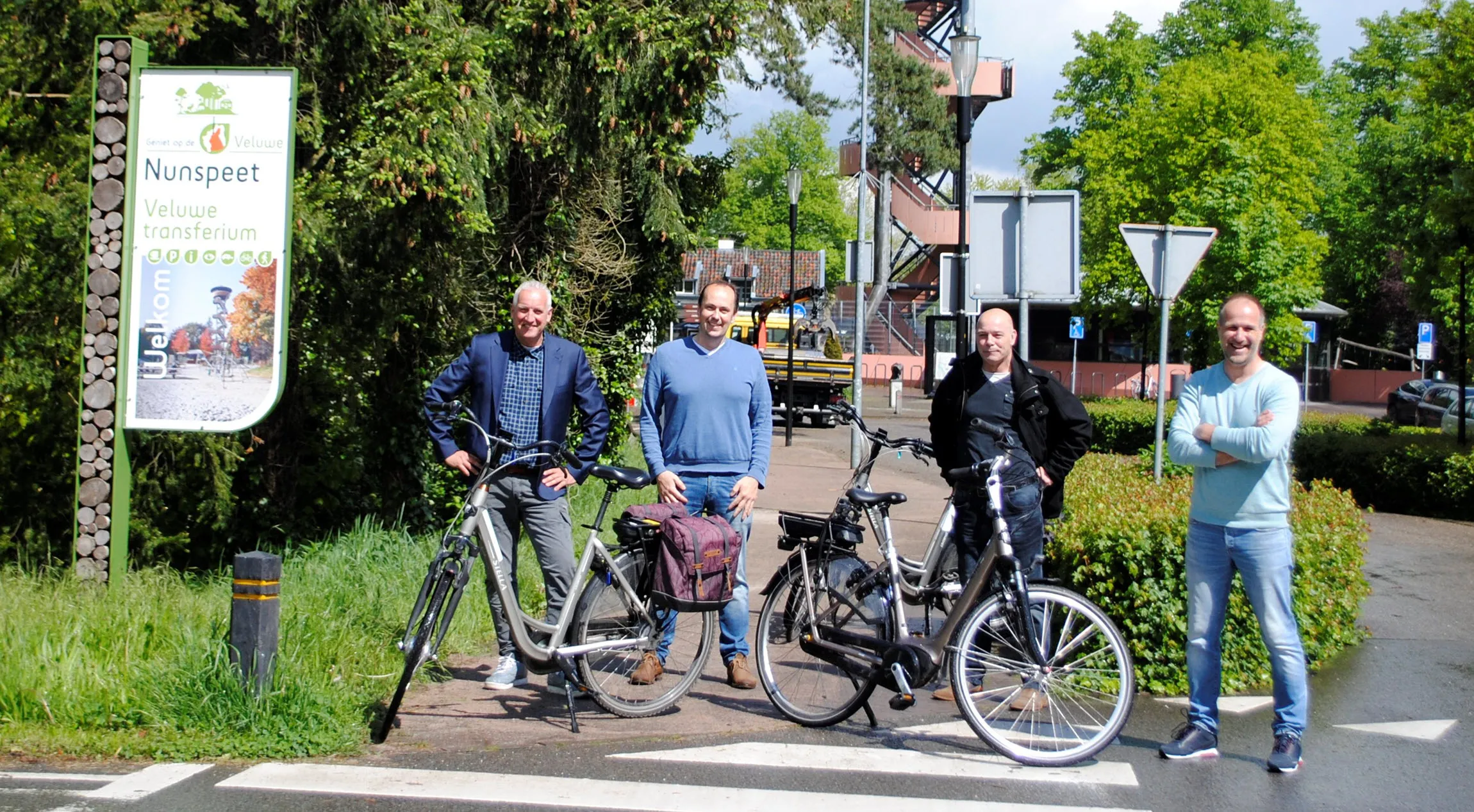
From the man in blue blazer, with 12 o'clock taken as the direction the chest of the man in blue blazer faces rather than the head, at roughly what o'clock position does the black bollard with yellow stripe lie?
The black bollard with yellow stripe is roughly at 2 o'clock from the man in blue blazer.

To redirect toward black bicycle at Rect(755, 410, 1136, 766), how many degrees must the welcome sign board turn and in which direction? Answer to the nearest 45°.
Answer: approximately 45° to its left

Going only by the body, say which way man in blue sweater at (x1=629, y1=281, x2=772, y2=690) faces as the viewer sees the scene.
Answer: toward the camera

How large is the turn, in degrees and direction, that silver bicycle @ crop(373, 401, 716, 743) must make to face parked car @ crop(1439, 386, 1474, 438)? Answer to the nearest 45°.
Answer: approximately 180°

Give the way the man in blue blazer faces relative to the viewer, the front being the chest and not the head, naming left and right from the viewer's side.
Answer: facing the viewer

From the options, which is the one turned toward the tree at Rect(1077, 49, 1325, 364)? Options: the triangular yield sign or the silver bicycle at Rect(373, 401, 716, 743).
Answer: the triangular yield sign

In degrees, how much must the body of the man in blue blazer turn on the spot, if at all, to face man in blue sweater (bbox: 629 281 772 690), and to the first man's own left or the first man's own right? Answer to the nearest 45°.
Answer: approximately 90° to the first man's own left

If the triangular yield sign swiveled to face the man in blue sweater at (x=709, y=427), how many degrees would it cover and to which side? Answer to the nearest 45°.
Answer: approximately 135° to its left

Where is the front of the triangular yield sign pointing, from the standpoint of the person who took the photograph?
facing away from the viewer

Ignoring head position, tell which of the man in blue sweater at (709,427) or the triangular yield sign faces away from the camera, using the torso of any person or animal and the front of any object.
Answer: the triangular yield sign

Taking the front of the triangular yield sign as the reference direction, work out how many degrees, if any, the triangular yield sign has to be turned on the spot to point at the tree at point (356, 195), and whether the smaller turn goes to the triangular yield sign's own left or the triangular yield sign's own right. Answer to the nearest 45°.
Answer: approximately 135° to the triangular yield sign's own left

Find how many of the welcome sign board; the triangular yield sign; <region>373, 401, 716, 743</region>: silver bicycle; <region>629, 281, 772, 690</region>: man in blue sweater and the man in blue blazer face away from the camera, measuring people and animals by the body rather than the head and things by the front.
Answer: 1

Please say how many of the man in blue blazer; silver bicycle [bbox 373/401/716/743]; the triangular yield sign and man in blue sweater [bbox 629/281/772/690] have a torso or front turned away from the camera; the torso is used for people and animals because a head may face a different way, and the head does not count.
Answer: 1

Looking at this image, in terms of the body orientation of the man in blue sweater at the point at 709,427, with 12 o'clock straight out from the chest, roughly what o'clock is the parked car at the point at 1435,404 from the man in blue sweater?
The parked car is roughly at 7 o'clock from the man in blue sweater.

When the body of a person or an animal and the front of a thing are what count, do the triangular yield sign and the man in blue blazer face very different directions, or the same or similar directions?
very different directions

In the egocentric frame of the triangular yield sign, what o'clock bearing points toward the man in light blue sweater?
The man in light blue sweater is roughly at 6 o'clock from the triangular yield sign.
